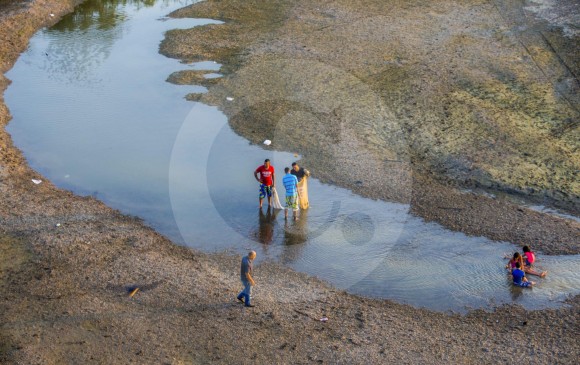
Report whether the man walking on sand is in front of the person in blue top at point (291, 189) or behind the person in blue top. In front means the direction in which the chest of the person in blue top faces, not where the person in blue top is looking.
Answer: behind

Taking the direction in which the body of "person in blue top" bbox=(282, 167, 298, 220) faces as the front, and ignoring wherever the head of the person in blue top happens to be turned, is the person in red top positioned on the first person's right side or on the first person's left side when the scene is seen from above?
on the first person's left side

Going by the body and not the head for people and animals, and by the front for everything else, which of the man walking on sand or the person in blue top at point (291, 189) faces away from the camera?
the person in blue top

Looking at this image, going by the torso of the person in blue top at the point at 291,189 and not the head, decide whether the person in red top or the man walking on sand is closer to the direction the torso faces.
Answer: the person in red top

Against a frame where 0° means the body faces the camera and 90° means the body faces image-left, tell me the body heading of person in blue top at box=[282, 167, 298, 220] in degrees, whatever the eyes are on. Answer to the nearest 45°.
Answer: approximately 180°
